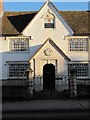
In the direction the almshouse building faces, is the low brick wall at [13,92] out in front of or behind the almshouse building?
in front

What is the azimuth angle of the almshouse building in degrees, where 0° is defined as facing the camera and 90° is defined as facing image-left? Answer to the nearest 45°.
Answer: approximately 0°
